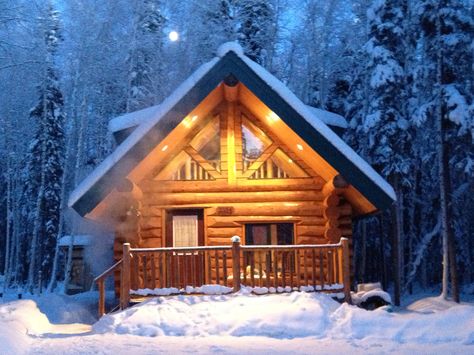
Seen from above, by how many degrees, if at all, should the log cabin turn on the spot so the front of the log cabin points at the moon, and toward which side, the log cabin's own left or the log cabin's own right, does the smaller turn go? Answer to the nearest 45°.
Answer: approximately 180°

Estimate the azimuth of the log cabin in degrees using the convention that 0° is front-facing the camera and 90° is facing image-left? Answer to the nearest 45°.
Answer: approximately 0°

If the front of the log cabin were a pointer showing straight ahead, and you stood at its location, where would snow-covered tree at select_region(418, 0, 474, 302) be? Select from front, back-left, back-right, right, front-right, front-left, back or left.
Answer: back-left

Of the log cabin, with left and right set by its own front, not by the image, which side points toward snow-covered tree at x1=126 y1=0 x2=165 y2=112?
back

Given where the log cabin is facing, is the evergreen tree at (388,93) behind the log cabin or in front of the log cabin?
behind

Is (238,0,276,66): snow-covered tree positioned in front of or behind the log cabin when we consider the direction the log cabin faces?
behind
